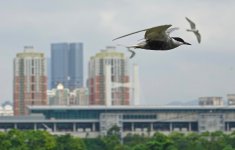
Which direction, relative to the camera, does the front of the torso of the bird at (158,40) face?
to the viewer's right
